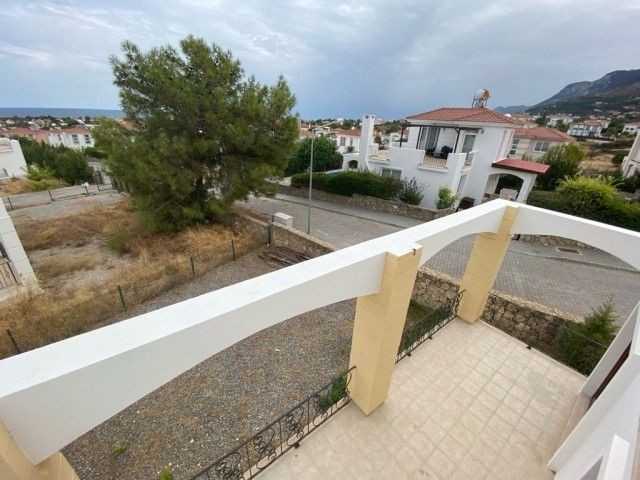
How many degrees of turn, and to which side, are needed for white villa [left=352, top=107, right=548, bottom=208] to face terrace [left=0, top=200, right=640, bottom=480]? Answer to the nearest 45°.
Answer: approximately 45° to its left

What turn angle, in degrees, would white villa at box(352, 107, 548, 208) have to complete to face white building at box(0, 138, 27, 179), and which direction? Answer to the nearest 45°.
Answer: approximately 45° to its right

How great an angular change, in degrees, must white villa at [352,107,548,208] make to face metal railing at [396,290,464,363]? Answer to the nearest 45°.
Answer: approximately 45° to its left

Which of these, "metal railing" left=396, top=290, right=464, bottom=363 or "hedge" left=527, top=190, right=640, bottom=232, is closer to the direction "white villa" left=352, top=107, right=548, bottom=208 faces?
the metal railing

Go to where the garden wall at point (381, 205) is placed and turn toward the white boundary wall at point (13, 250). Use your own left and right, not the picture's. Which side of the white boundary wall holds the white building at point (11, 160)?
right

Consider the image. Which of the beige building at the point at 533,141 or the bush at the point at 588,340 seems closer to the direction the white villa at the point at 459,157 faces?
the bush

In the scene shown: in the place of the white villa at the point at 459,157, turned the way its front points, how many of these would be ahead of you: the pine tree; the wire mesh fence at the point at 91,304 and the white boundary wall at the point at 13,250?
3

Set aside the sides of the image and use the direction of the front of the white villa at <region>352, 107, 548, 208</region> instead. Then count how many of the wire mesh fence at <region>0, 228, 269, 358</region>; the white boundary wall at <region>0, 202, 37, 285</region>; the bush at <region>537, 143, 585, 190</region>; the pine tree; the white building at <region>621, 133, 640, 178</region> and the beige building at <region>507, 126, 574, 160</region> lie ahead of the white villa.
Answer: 3

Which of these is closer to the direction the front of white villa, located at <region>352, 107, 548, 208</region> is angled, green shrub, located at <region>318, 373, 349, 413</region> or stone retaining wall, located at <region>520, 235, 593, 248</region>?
the green shrub

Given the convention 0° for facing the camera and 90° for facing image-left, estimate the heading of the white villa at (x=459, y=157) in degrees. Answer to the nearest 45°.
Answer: approximately 45°

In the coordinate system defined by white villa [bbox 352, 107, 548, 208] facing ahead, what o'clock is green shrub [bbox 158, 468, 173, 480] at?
The green shrub is roughly at 11 o'clock from the white villa.

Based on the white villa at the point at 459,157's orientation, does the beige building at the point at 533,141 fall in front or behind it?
behind

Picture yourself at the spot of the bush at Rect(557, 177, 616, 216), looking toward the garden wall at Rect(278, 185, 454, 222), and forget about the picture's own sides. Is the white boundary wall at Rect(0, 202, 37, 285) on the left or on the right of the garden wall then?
left

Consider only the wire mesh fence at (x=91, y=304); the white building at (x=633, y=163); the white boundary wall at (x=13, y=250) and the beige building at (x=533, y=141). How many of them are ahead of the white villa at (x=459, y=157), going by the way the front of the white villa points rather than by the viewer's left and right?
2

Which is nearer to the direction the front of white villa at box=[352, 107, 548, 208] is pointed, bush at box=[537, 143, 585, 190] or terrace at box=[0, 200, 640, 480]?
the terrace

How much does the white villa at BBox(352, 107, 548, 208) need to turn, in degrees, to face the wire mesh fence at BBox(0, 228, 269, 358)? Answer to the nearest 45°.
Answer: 0° — it already faces it
